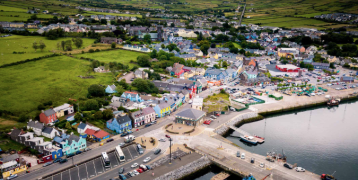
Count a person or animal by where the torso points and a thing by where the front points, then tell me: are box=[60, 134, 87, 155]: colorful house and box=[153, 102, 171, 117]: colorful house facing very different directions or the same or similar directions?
same or similar directions

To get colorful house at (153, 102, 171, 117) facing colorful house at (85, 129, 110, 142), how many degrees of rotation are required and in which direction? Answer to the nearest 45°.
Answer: approximately 90° to its right

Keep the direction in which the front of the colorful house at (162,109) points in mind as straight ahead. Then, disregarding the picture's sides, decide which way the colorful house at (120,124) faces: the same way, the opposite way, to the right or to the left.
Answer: the same way

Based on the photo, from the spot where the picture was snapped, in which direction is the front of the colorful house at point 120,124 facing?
facing the viewer and to the right of the viewer

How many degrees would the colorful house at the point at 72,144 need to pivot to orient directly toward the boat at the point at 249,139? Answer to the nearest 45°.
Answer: approximately 45° to its left

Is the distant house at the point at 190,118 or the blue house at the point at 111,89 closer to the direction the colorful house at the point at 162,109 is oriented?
the distant house

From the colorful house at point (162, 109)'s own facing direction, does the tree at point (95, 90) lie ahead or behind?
behind

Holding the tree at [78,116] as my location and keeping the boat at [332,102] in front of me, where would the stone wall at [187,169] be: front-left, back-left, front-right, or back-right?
front-right

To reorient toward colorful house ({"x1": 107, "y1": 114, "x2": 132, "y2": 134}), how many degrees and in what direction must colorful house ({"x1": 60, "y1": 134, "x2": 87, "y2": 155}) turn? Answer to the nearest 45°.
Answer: approximately 90° to its left

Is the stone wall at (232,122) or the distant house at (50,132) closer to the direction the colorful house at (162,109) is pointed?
the stone wall

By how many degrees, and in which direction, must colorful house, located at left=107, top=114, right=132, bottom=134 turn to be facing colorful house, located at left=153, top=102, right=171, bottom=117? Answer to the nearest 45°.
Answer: approximately 90° to its left

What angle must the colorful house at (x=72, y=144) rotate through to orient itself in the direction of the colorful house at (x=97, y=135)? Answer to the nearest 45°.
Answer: approximately 90° to its left

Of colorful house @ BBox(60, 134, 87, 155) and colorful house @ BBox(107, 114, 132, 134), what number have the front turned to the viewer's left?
0

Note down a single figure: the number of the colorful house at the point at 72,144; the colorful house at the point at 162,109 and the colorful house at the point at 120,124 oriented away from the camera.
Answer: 0

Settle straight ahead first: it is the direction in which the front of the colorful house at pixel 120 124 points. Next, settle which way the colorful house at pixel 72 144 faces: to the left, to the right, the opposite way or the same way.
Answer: the same way

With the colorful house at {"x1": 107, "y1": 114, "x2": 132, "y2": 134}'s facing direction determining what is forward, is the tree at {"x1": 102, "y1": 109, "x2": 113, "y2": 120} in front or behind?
behind
